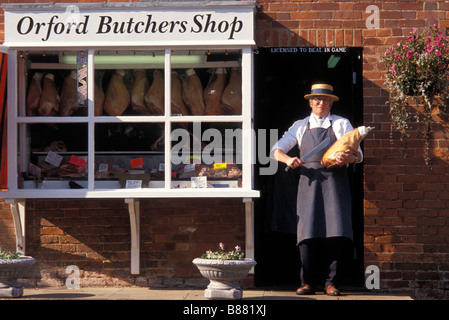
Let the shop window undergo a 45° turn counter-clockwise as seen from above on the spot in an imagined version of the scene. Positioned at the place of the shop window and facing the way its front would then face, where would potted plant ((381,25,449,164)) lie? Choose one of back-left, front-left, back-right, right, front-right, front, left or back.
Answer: front-left

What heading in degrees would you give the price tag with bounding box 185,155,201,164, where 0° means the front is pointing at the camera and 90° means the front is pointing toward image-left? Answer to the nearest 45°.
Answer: approximately 0°

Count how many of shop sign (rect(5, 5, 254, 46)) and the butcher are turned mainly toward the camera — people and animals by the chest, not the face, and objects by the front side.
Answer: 2

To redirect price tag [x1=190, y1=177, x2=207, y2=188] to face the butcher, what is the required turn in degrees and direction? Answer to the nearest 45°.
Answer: approximately 90° to its left

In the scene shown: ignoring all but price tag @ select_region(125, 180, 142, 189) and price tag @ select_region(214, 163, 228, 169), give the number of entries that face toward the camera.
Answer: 2

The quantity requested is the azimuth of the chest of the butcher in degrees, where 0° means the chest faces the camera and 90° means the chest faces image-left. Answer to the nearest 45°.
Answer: approximately 0°

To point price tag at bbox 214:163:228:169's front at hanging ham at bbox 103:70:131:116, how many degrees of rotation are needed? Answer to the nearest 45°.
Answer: approximately 90° to its right

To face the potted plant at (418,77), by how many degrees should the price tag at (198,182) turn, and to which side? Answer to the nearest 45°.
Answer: approximately 90° to its left

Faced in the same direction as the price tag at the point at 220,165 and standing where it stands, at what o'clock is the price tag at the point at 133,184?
the price tag at the point at 133,184 is roughly at 3 o'clock from the price tag at the point at 220,165.
